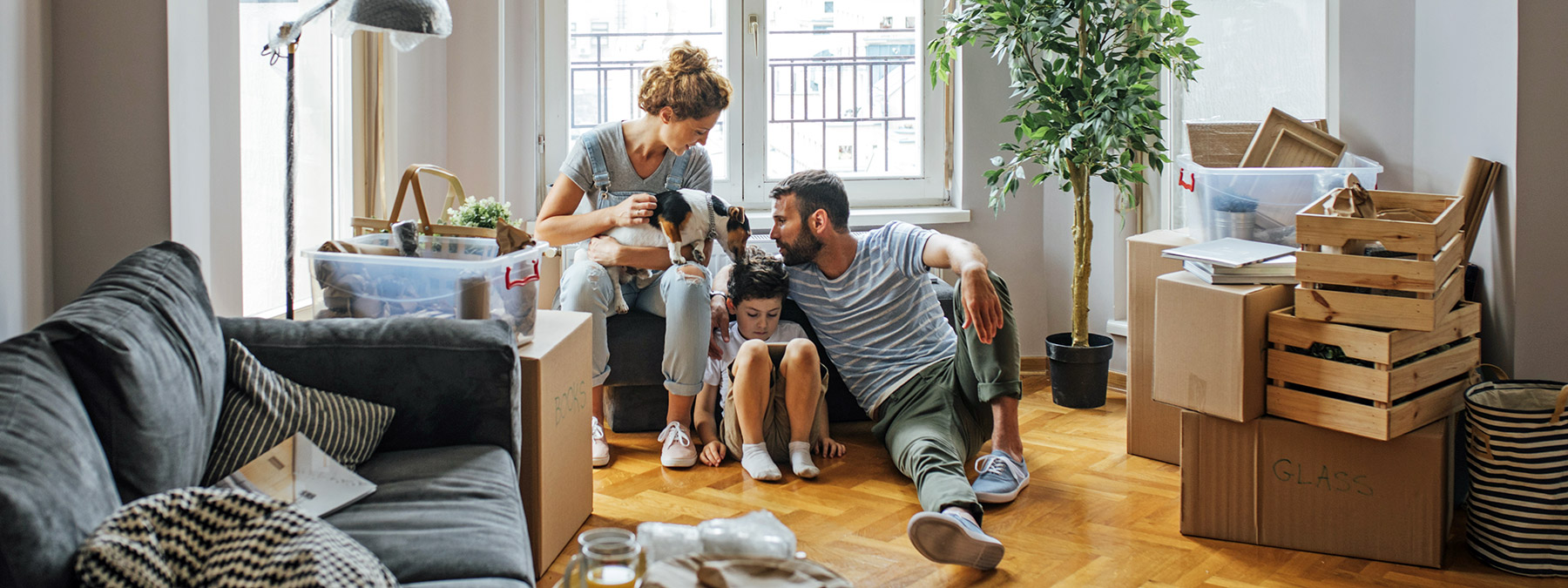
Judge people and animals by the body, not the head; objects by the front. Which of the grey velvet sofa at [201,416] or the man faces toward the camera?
the man

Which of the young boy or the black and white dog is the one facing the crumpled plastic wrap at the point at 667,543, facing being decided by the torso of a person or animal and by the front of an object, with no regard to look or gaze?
the young boy

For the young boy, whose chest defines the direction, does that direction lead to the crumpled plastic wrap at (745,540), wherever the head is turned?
yes

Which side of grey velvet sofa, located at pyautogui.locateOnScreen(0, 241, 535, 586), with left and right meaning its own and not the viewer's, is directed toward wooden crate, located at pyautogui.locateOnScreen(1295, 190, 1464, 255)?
front

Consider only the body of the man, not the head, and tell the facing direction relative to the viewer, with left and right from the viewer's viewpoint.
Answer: facing the viewer

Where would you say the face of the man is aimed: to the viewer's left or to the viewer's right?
to the viewer's left

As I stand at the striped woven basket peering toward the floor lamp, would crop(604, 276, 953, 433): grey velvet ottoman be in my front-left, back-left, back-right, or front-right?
front-right

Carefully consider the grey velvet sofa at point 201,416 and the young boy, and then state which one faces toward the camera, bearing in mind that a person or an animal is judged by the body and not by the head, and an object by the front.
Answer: the young boy

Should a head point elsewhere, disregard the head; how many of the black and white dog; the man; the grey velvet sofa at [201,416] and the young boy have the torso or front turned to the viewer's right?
2

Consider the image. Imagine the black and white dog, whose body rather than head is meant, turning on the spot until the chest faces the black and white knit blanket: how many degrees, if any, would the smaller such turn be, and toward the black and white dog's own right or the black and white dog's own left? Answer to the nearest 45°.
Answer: approximately 90° to the black and white dog's own right

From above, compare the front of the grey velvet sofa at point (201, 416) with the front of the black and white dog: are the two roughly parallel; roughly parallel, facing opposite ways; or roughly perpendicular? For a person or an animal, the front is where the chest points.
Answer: roughly parallel

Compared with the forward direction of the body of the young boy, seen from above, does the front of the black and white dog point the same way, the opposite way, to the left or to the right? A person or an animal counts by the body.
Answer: to the left

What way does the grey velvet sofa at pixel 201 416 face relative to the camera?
to the viewer's right

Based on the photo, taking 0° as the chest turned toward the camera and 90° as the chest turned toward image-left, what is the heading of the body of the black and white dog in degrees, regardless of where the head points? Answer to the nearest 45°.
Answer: approximately 270°

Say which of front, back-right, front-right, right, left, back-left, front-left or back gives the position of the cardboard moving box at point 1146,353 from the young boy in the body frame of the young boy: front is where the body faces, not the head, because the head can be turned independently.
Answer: left

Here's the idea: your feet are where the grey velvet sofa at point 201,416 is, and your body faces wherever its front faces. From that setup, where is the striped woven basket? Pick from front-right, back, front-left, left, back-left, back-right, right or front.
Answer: front
